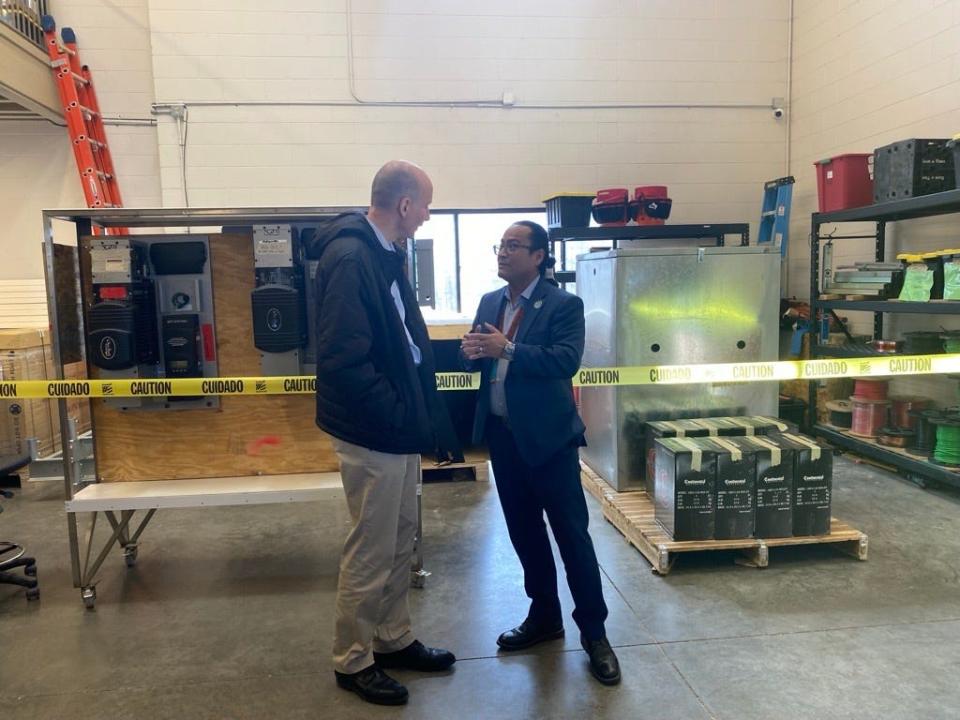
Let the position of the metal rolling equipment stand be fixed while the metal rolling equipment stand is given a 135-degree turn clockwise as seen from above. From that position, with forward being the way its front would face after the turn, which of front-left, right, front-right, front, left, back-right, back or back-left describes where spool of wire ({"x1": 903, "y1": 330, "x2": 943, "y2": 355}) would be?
back-right

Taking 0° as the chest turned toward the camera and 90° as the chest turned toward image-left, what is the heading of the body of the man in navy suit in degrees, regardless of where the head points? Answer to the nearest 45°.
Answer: approximately 45°

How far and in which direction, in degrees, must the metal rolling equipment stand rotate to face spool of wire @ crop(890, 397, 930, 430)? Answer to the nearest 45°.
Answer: approximately 90° to its left

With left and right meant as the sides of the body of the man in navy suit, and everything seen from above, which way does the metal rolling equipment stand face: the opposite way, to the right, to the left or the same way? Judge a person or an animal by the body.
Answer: to the left

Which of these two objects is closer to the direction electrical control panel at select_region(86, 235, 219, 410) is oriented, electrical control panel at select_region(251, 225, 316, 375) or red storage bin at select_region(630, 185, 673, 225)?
the electrical control panel

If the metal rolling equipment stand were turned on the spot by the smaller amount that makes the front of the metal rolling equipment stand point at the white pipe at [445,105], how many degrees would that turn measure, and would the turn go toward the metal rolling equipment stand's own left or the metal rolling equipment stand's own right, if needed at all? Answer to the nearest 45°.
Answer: approximately 135° to the metal rolling equipment stand's own left

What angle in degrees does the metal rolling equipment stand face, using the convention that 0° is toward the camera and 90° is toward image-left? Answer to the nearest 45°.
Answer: approximately 0°

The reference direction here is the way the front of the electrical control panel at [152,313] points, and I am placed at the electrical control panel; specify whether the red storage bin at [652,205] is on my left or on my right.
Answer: on my left

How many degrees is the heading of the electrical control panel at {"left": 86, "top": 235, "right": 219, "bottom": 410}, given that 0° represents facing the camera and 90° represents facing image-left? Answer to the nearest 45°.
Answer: approximately 0°

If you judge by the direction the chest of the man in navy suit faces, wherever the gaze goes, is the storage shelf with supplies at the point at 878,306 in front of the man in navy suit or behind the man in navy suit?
behind

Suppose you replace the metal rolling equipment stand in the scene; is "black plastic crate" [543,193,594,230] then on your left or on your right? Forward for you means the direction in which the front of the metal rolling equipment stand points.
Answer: on your left

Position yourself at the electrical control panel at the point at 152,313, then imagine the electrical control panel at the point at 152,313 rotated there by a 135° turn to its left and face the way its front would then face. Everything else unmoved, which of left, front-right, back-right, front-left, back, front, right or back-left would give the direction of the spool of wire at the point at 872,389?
front-right

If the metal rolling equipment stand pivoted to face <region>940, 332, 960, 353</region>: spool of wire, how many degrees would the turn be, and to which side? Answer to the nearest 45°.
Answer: approximately 90° to its left

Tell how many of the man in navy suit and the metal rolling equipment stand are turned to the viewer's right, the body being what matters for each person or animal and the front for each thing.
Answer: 0

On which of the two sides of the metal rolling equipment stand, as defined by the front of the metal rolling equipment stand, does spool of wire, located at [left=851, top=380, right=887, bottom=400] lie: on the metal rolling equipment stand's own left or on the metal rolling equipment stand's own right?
on the metal rolling equipment stand's own left

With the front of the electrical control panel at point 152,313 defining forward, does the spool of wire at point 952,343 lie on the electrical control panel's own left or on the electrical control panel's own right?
on the electrical control panel's own left
